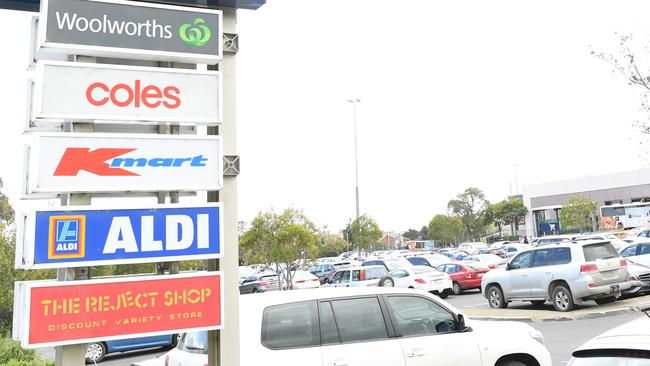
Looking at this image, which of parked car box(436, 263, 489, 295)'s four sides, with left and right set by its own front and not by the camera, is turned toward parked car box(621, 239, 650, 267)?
back

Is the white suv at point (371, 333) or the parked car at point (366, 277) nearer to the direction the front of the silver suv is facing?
the parked car

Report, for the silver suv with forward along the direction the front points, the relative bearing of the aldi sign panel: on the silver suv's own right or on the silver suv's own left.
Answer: on the silver suv's own left

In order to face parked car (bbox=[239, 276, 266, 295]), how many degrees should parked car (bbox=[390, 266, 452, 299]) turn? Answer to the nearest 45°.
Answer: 0° — it already faces it

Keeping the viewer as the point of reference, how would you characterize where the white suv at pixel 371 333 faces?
facing to the right of the viewer

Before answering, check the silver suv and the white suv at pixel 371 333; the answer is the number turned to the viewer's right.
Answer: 1

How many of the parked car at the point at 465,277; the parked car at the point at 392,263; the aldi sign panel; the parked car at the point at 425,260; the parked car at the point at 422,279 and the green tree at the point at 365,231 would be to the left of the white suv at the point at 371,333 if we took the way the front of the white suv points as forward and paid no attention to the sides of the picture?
5

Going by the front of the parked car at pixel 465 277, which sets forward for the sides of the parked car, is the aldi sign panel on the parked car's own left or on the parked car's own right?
on the parked car's own left

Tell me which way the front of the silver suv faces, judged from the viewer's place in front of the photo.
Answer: facing away from the viewer and to the left of the viewer
